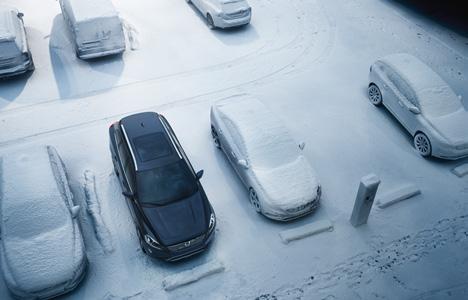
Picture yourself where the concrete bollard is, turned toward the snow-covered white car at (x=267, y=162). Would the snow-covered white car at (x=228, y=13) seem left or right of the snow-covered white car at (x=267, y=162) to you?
right

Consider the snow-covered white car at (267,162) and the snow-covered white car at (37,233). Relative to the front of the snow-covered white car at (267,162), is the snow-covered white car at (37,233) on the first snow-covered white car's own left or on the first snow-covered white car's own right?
on the first snow-covered white car's own right

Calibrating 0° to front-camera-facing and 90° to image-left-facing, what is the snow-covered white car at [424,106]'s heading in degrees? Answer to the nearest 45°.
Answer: approximately 315°

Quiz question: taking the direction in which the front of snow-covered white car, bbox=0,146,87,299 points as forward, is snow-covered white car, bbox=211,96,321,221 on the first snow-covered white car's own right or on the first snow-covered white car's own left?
on the first snow-covered white car's own left

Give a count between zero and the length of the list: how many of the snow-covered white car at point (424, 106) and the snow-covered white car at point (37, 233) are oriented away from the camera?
0

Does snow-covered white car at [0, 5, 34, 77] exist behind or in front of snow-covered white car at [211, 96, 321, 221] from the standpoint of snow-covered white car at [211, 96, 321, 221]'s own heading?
behind

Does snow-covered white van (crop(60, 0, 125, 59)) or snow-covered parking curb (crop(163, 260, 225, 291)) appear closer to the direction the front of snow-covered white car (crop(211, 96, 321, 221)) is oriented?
the snow-covered parking curb

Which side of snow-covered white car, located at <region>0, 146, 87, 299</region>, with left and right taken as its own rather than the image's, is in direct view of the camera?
front

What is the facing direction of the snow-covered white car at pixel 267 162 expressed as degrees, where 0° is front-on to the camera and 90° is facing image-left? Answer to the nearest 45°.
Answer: approximately 315°

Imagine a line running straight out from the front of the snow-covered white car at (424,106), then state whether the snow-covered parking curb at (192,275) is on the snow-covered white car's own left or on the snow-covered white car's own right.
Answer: on the snow-covered white car's own right
